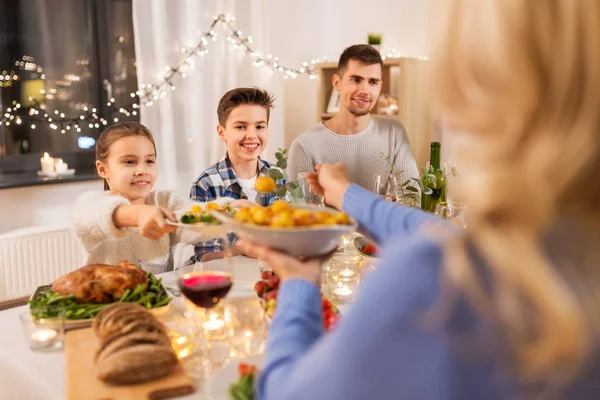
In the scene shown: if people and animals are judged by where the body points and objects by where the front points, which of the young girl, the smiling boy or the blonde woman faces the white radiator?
the blonde woman

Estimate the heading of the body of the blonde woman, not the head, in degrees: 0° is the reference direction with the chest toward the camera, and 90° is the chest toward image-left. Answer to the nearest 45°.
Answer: approximately 135°

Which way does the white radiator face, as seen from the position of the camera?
facing the viewer and to the right of the viewer

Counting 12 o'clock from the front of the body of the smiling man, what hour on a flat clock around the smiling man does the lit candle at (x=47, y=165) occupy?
The lit candle is roughly at 3 o'clock from the smiling man.

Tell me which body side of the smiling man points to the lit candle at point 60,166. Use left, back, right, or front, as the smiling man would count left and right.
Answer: right

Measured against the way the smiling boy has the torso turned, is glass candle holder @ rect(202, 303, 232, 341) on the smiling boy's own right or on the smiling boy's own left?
on the smiling boy's own right

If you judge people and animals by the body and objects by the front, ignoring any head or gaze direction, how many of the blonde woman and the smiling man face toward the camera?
1

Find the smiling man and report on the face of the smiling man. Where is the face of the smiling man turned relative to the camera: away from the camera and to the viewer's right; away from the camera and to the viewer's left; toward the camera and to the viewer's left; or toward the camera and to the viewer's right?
toward the camera and to the viewer's right

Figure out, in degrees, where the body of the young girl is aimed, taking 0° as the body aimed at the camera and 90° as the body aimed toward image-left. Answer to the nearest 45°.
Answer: approximately 315°
